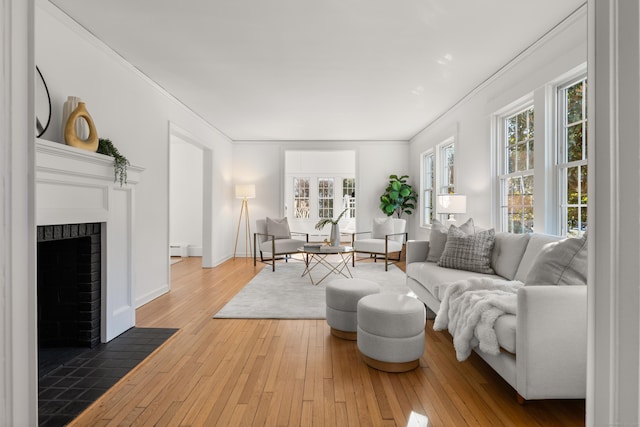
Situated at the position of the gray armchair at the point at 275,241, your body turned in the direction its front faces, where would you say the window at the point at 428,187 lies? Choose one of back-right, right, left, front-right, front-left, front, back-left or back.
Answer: front-left

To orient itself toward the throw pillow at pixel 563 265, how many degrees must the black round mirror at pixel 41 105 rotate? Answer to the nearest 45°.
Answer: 0° — it already faces it

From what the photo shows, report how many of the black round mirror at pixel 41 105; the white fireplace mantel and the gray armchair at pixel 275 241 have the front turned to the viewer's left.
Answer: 0

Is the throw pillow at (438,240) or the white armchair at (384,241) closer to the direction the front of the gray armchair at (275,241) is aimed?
the throw pillow

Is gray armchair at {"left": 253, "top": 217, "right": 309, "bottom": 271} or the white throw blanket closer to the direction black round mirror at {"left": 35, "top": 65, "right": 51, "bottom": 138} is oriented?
the white throw blanket

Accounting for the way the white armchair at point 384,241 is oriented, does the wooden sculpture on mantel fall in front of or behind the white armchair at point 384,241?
in front

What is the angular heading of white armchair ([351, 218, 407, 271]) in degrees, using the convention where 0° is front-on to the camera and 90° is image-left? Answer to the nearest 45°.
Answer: approximately 45°

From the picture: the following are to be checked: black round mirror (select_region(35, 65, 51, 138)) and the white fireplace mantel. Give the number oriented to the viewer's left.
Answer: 0

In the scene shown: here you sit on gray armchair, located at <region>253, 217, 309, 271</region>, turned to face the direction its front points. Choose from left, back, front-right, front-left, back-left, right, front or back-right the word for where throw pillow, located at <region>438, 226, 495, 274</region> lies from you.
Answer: front

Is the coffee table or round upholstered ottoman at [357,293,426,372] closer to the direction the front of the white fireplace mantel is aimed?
the round upholstered ottoman

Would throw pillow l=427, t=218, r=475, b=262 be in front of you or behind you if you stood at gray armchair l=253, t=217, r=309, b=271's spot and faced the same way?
in front

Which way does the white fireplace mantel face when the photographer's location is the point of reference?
facing the viewer and to the right of the viewer

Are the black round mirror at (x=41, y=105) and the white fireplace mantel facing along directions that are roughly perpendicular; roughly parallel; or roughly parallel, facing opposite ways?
roughly parallel

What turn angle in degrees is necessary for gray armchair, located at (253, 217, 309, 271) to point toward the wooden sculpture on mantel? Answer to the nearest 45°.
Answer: approximately 90° to its right

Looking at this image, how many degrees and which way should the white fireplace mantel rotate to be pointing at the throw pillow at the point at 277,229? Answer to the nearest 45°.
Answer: approximately 90° to its left

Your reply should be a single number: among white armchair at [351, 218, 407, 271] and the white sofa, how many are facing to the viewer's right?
0
